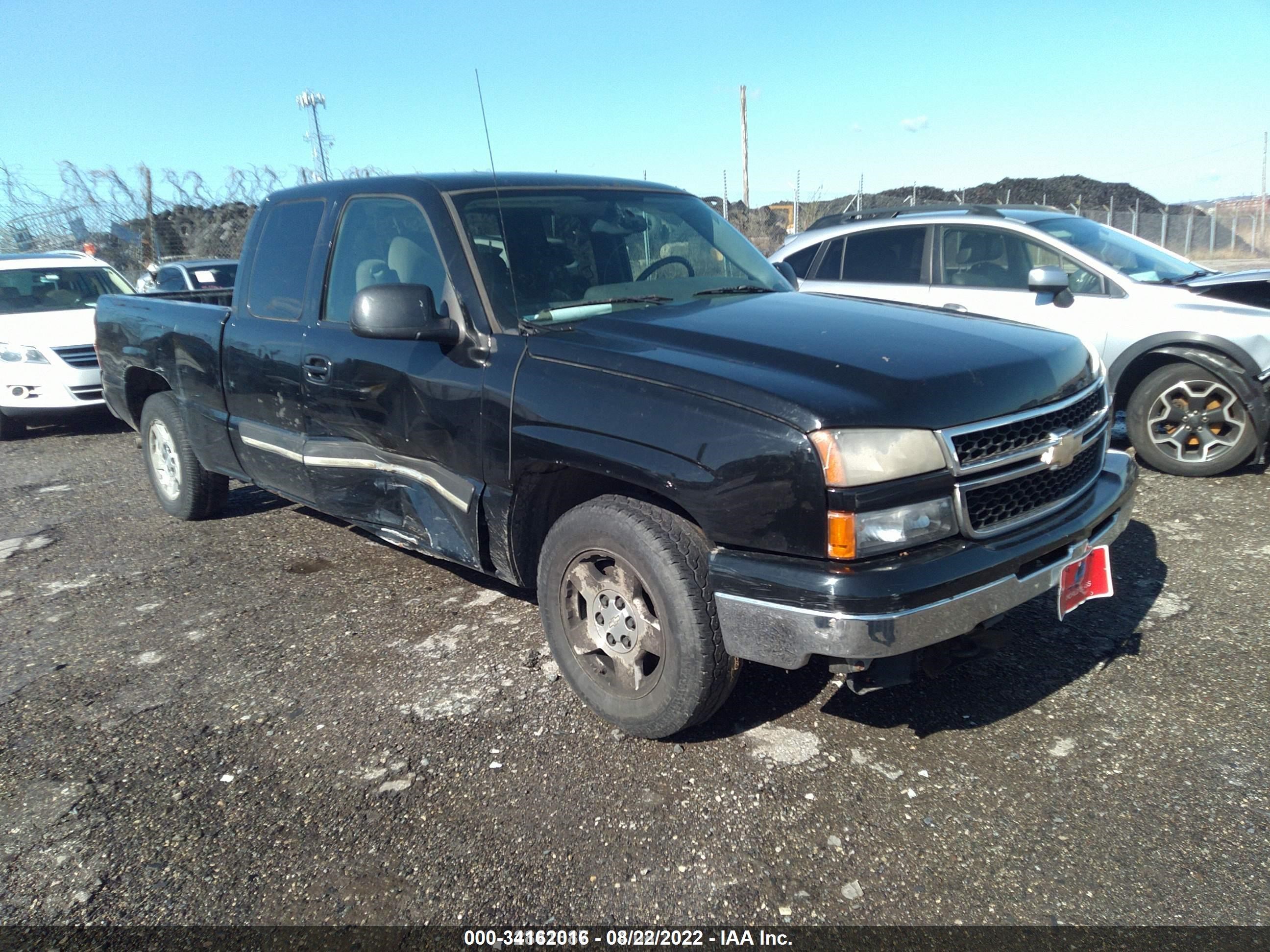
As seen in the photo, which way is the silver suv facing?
to the viewer's right

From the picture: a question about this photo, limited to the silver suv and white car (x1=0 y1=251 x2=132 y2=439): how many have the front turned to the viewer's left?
0

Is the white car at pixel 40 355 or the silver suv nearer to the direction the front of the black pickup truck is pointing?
the silver suv

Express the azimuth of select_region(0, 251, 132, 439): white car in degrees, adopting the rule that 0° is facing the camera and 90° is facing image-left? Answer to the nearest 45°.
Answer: approximately 315°

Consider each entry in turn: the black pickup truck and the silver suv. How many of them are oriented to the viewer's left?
0

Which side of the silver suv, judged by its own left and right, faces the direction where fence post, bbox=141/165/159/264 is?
back

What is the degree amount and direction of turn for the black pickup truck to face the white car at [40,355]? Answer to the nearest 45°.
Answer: approximately 180°

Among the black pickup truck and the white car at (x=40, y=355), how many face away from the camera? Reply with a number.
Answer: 0

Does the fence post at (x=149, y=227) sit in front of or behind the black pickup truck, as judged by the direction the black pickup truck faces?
behind

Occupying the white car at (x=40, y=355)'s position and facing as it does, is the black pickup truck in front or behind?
in front
